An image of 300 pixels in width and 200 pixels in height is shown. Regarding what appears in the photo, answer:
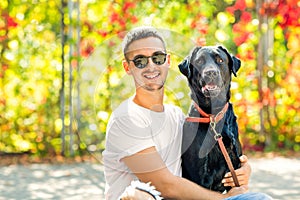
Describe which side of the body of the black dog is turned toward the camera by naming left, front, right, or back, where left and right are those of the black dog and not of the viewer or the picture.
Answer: front

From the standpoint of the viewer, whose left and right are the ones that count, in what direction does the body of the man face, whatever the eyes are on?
facing the viewer and to the right of the viewer

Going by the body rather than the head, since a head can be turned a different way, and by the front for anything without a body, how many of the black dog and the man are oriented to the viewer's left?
0

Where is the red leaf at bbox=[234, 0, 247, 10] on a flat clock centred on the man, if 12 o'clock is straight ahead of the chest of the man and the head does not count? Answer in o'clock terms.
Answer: The red leaf is roughly at 8 o'clock from the man.

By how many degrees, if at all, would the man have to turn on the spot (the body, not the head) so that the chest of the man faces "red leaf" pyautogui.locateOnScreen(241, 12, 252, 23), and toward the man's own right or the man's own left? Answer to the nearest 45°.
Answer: approximately 135° to the man's own left

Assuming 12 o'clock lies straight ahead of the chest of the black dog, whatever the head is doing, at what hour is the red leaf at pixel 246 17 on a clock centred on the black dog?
The red leaf is roughly at 6 o'clock from the black dog.

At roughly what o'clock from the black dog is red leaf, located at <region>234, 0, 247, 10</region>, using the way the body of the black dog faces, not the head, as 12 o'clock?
The red leaf is roughly at 6 o'clock from the black dog.
